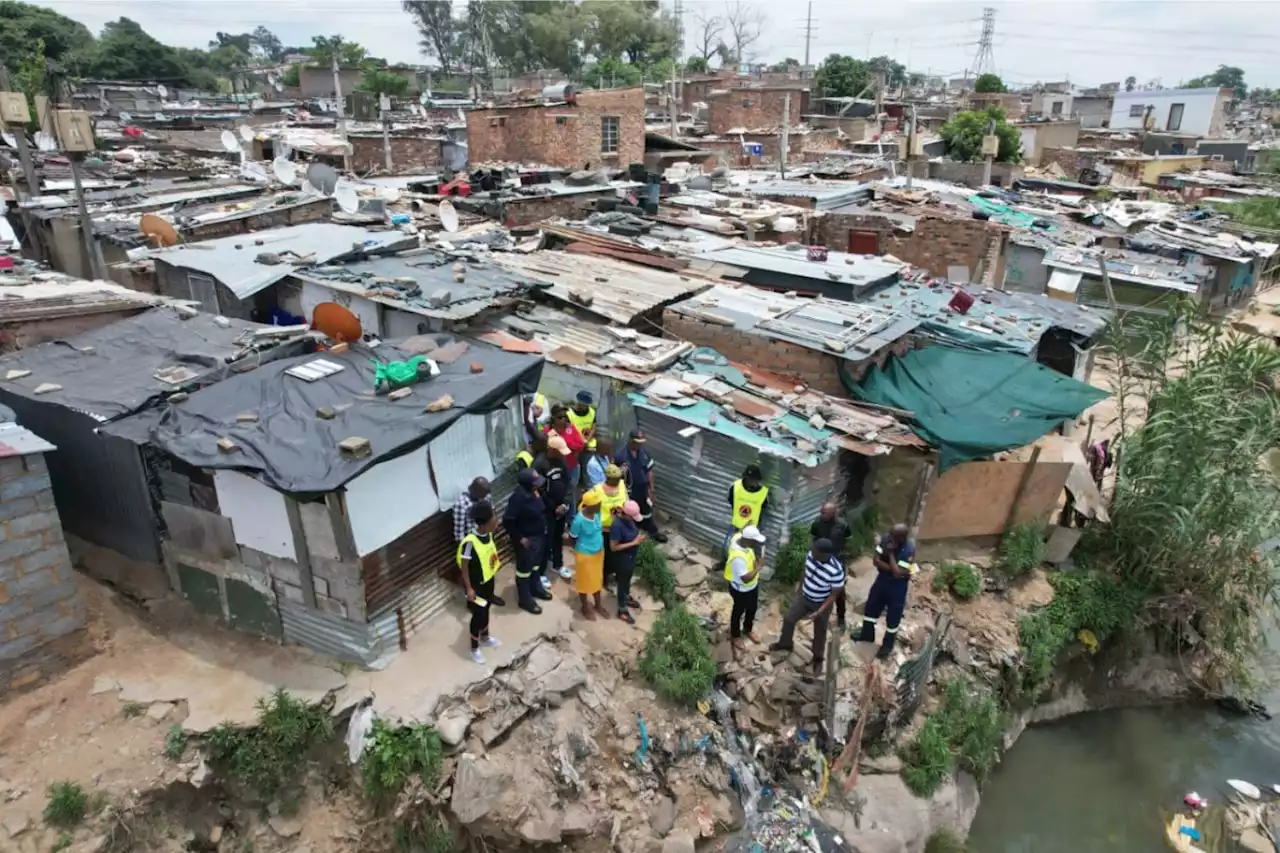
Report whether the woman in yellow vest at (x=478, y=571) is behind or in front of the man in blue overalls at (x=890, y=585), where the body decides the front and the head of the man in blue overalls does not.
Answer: in front

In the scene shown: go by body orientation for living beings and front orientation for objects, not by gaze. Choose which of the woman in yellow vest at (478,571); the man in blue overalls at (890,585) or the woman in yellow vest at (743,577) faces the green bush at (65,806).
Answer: the man in blue overalls

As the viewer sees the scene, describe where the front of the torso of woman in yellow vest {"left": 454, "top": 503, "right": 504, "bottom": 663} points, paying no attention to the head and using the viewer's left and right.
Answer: facing the viewer and to the right of the viewer

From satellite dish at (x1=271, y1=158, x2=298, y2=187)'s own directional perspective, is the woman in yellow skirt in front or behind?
in front

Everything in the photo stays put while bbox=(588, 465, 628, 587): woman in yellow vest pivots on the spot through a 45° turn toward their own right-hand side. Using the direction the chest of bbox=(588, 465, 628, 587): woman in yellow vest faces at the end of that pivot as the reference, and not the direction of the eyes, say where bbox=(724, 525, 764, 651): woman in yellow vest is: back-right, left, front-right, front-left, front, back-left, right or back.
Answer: back-left

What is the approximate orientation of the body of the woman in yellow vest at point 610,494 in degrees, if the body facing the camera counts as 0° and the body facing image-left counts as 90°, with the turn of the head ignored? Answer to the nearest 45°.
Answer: approximately 0°

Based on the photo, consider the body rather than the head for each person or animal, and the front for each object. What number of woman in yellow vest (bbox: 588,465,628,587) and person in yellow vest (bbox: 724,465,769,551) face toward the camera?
2

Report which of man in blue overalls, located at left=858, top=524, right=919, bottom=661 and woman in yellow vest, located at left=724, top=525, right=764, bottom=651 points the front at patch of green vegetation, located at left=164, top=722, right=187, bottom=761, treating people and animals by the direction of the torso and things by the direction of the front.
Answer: the man in blue overalls

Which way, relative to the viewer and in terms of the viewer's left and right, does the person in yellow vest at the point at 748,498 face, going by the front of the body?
facing the viewer
